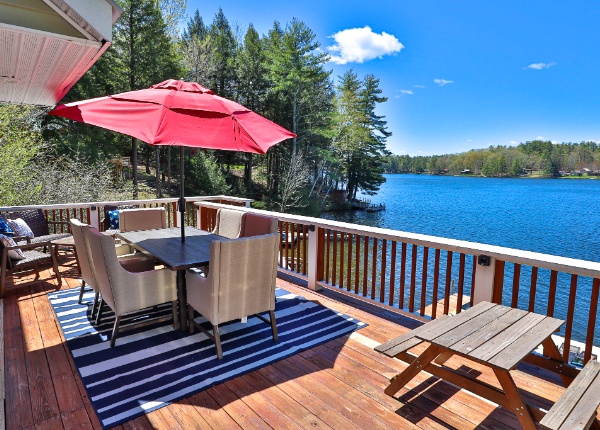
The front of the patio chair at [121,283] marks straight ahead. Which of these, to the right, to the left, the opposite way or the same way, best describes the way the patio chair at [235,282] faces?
to the left

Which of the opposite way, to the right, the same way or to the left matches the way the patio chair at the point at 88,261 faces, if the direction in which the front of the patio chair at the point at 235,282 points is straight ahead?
to the right

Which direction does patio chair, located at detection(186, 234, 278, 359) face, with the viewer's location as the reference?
facing away from the viewer and to the left of the viewer

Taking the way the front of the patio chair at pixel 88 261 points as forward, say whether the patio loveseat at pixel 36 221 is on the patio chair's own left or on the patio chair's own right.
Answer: on the patio chair's own left

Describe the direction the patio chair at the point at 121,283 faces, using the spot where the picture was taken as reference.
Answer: facing away from the viewer and to the right of the viewer

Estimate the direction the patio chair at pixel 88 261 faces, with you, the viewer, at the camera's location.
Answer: facing away from the viewer and to the right of the viewer

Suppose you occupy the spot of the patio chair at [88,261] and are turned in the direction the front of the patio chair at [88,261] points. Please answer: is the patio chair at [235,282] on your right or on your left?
on your right

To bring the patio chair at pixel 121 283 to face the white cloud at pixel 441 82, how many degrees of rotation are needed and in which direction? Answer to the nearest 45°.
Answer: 0° — it already faces it

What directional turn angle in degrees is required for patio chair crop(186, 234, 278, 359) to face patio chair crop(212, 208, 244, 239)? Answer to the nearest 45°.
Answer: approximately 45° to its right

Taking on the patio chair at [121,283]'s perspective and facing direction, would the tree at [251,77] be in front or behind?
in front

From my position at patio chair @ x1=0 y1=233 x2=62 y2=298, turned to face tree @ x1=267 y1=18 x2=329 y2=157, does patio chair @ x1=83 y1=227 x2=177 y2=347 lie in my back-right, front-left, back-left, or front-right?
back-right

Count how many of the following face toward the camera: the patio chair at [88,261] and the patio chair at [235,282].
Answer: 0

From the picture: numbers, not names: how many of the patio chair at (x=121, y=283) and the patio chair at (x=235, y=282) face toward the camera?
0

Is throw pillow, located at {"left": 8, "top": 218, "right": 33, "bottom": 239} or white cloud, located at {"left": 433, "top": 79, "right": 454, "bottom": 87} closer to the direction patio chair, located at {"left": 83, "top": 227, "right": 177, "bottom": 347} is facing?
the white cloud
